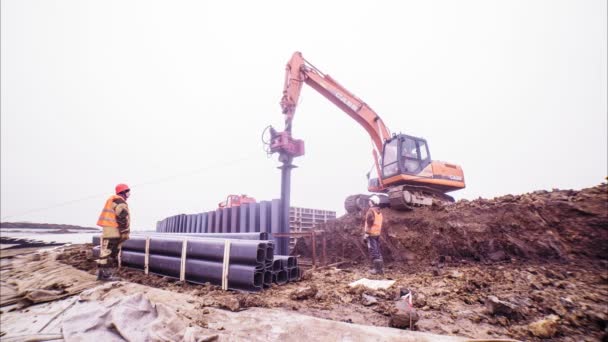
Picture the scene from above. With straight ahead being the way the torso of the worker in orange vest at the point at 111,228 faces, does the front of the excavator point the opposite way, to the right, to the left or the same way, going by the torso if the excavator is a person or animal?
the opposite way

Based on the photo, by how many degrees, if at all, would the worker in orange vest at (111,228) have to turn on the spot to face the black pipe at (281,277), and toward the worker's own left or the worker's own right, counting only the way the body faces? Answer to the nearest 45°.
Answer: approximately 45° to the worker's own right

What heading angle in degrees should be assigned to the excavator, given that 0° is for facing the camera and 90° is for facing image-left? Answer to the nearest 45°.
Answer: approximately 45°

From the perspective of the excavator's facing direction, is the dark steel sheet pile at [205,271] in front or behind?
in front

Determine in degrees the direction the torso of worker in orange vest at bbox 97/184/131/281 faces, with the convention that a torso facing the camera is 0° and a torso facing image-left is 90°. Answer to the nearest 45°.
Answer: approximately 270°

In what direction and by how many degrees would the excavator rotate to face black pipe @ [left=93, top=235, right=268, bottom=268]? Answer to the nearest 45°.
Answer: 0° — it already faces it
